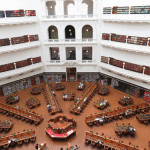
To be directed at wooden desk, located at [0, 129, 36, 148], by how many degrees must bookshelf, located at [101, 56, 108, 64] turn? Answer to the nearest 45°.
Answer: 0° — it already faces it

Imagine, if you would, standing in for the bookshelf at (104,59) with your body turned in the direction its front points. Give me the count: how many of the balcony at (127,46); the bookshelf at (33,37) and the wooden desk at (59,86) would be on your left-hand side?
1

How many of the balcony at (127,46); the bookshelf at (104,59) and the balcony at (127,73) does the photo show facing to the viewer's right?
0

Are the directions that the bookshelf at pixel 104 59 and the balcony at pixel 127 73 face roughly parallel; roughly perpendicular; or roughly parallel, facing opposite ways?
roughly parallel

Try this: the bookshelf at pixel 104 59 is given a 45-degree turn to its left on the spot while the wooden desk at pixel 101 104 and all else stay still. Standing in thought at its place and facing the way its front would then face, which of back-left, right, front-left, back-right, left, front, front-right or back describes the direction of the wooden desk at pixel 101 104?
front

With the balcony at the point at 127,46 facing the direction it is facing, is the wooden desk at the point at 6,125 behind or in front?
in front

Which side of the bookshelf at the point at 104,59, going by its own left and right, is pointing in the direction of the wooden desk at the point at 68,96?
front

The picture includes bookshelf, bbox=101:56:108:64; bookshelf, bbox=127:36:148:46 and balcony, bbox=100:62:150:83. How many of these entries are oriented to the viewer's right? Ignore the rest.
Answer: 0

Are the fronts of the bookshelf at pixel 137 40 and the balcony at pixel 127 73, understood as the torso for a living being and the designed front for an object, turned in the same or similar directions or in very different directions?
same or similar directions

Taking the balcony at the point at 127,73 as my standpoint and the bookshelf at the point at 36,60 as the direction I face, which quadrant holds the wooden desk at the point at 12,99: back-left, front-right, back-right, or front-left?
front-left

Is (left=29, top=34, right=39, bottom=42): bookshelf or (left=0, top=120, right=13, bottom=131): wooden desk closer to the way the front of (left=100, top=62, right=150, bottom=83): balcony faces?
the wooden desk

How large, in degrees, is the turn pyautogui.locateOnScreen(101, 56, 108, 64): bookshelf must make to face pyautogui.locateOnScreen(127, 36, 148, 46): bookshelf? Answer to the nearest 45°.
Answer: approximately 90° to its left

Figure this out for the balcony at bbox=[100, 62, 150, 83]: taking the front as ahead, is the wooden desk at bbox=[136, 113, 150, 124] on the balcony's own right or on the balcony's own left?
on the balcony's own left

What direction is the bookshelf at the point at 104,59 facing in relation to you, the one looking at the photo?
facing the viewer and to the left of the viewer

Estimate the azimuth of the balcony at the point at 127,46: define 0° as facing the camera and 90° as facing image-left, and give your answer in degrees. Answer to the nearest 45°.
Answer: approximately 45°
